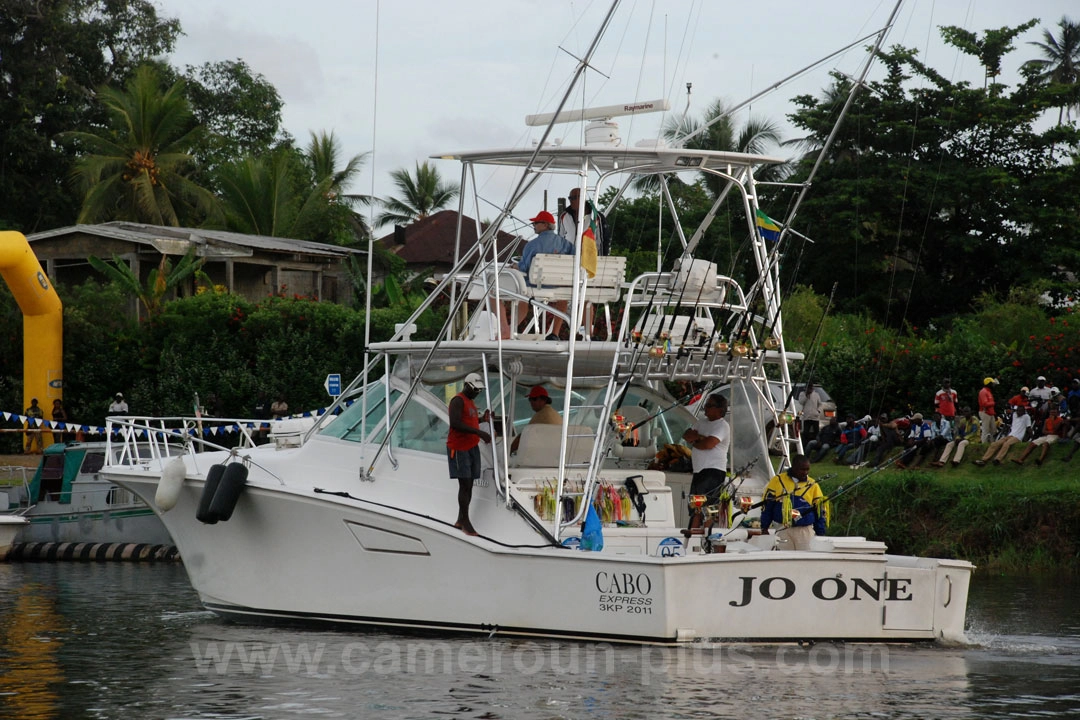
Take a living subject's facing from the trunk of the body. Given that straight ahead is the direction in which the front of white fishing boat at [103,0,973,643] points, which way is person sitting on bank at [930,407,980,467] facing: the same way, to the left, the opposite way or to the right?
to the left

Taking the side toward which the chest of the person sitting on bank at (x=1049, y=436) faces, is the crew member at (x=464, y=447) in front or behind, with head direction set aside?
in front

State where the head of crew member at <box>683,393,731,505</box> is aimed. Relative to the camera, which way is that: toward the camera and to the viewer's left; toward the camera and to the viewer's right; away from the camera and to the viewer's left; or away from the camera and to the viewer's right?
toward the camera and to the viewer's left

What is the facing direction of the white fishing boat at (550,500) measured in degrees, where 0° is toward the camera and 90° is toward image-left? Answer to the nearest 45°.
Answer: approximately 135°

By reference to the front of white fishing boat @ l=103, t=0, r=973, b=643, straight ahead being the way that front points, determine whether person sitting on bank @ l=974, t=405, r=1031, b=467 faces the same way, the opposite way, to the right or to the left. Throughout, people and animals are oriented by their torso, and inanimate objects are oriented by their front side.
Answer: to the left

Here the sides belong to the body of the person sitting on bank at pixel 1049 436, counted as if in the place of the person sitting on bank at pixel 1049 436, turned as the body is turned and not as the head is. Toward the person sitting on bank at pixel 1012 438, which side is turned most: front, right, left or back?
right

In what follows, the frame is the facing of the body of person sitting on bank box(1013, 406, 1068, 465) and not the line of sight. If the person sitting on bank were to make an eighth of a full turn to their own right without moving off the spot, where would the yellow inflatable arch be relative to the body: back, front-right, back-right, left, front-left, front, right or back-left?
front

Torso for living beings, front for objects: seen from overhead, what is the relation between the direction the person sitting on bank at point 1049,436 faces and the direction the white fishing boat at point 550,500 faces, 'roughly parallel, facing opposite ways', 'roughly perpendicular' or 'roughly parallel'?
roughly perpendicular

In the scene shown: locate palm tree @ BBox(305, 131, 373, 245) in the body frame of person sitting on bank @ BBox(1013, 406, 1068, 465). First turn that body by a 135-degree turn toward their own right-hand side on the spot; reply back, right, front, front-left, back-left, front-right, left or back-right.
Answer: front-left

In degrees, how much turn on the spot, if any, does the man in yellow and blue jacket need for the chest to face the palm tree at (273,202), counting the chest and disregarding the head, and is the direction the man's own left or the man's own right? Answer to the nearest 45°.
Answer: approximately 135° to the man's own right
